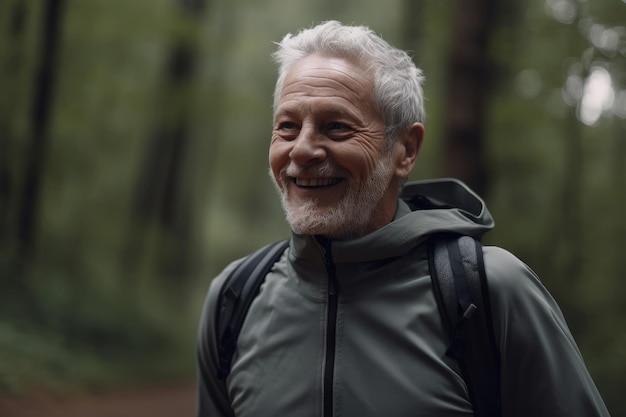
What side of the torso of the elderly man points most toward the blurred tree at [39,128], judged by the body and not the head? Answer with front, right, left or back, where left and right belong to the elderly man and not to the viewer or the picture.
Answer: right

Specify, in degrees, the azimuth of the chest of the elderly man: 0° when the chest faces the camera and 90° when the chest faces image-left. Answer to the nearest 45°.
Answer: approximately 45°

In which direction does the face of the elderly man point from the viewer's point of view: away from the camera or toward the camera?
toward the camera

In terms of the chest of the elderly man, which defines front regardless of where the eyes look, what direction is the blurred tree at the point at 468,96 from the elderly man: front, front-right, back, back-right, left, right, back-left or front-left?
back-right
